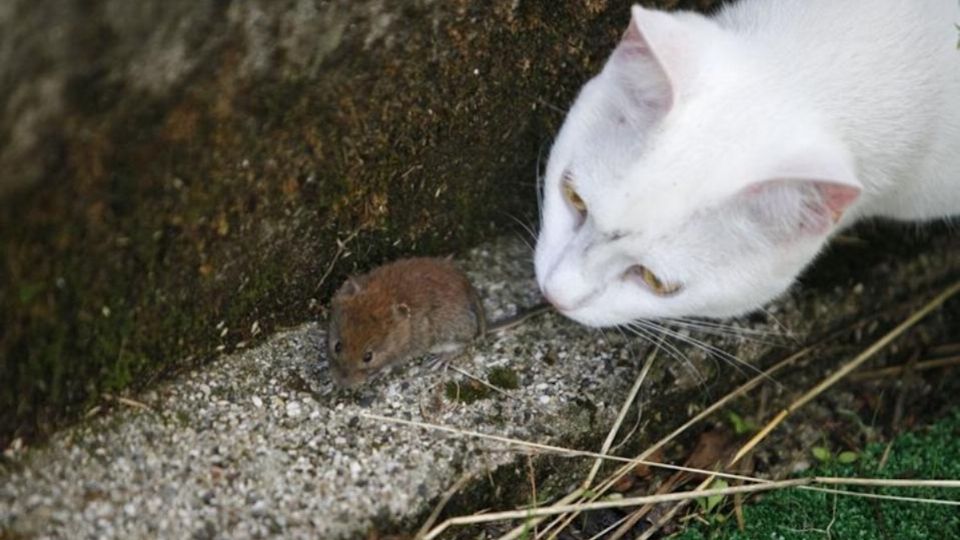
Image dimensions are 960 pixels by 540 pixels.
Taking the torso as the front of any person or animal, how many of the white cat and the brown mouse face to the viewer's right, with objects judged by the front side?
0

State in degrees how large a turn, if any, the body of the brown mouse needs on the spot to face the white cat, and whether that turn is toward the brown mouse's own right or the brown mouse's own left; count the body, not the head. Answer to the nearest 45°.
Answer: approximately 135° to the brown mouse's own left

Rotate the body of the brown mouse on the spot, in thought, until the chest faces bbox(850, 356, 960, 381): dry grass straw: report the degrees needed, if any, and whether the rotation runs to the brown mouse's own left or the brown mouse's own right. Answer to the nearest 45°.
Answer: approximately 135° to the brown mouse's own left

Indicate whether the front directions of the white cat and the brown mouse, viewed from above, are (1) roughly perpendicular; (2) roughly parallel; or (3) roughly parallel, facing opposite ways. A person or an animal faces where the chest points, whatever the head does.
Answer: roughly parallel

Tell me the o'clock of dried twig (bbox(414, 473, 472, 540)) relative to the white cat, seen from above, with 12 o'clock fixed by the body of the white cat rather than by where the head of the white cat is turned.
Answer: The dried twig is roughly at 12 o'clock from the white cat.

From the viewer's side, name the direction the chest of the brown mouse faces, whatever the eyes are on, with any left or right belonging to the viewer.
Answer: facing the viewer and to the left of the viewer

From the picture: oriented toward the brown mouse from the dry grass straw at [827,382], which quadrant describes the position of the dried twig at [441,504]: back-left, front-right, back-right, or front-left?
front-left
